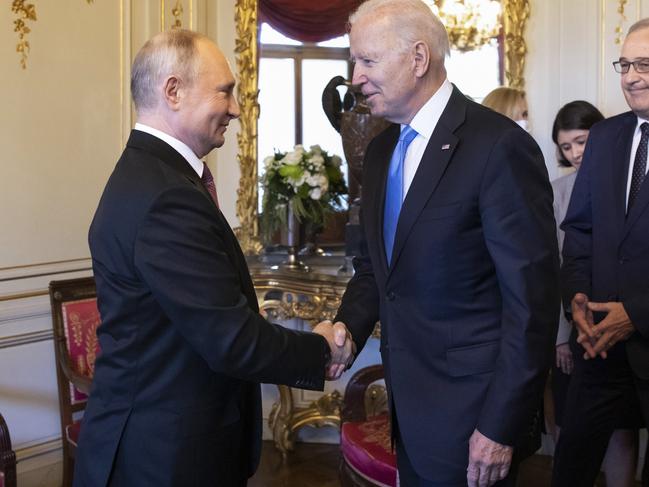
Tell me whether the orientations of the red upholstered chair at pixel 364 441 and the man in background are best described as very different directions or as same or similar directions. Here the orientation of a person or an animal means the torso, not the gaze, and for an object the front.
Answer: same or similar directions

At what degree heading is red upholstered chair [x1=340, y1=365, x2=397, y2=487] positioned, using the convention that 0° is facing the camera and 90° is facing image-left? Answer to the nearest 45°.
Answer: approximately 45°

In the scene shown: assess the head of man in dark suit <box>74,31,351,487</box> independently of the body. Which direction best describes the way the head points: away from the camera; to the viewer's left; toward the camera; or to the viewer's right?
to the viewer's right

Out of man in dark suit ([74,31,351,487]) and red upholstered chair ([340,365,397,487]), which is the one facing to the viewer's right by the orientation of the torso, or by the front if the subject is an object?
the man in dark suit

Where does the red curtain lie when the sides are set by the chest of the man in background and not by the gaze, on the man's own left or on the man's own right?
on the man's own right

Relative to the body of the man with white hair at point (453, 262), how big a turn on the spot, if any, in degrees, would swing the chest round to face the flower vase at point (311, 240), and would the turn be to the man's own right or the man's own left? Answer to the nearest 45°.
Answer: approximately 135° to the man's own right

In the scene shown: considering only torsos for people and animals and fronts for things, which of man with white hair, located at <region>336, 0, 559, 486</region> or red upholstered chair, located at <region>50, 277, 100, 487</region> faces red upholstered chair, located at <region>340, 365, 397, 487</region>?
red upholstered chair, located at <region>50, 277, 100, 487</region>

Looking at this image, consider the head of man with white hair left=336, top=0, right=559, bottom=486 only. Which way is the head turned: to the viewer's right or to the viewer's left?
to the viewer's left

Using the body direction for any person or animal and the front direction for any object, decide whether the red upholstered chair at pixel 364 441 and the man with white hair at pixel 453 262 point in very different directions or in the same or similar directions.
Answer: same or similar directions

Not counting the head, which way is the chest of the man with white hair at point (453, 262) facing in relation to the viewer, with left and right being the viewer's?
facing the viewer and to the left of the viewer

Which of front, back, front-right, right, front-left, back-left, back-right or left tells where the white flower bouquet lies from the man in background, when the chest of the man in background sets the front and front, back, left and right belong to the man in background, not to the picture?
right

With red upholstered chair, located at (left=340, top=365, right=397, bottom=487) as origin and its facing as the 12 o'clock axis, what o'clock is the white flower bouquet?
The white flower bouquet is roughly at 4 o'clock from the red upholstered chair.

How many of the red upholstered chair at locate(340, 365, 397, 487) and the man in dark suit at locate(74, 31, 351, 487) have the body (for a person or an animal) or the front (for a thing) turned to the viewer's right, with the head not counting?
1

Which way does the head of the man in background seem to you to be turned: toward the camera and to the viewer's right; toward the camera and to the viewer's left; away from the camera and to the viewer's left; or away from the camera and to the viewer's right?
toward the camera and to the viewer's left
